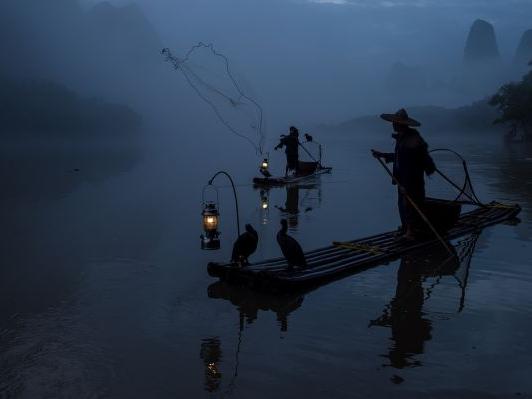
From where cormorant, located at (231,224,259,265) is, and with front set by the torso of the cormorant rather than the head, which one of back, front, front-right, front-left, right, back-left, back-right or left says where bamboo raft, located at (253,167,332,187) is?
left

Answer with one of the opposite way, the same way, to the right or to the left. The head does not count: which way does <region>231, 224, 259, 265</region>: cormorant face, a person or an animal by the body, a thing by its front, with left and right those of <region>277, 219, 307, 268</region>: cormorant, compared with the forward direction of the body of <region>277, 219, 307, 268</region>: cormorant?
the opposite way

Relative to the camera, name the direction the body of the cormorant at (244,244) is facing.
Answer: to the viewer's right

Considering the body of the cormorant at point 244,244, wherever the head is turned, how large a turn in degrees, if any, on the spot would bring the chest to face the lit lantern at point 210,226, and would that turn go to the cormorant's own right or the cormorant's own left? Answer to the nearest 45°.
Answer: approximately 135° to the cormorant's own left

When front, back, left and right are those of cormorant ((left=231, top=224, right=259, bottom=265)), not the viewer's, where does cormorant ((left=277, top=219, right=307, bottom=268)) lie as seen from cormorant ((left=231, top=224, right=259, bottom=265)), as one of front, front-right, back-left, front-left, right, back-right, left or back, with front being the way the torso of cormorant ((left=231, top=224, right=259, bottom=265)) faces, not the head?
front

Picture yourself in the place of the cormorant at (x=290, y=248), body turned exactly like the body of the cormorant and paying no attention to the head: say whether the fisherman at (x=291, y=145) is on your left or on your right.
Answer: on your right

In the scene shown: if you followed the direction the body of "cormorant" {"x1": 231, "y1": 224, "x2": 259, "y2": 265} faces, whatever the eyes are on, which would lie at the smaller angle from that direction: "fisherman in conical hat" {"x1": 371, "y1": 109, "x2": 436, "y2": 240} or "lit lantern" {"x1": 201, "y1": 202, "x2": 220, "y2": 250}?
the fisherman in conical hat

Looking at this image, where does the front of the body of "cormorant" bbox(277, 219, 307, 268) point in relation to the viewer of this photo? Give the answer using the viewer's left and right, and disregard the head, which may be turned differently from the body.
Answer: facing to the left of the viewer

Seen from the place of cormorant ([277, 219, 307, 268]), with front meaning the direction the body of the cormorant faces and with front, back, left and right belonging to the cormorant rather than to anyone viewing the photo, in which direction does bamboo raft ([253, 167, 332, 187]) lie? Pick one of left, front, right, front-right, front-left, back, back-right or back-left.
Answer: right

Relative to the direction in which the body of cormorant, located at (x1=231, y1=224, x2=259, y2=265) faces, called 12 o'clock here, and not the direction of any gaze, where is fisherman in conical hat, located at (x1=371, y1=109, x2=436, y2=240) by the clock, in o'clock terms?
The fisherman in conical hat is roughly at 11 o'clock from the cormorant.

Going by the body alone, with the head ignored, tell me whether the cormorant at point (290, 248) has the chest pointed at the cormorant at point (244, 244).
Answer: yes

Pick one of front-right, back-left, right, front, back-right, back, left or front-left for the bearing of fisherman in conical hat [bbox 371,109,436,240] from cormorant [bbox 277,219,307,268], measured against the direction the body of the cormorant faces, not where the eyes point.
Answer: back-right

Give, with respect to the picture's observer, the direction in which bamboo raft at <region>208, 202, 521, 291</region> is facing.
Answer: facing the viewer and to the left of the viewer

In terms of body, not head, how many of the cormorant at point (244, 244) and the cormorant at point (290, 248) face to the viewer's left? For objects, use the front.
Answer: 1
